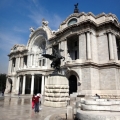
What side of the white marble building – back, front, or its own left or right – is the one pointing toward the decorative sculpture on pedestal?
front

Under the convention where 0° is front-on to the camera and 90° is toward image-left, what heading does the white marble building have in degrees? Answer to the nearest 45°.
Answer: approximately 45°

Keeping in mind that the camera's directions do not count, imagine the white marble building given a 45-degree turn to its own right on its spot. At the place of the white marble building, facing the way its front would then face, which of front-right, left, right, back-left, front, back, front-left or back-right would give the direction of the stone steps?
left
